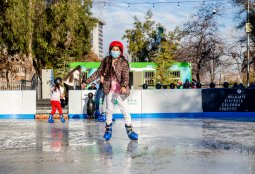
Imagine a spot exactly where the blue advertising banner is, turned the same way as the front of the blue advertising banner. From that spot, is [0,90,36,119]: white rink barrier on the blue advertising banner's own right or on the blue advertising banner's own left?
on the blue advertising banner's own right

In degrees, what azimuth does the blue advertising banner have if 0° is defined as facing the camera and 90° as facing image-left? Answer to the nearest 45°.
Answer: approximately 0°

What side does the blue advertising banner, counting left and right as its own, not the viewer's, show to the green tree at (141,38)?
back

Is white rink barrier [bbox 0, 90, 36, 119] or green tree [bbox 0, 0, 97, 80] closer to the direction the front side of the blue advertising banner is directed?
the white rink barrier

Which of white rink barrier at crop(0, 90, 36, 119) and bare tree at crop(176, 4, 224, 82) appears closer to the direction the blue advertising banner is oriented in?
the white rink barrier

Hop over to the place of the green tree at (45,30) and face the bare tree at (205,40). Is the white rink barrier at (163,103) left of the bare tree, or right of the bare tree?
right

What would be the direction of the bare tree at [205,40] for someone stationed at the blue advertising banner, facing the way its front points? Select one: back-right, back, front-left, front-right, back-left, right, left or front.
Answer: back

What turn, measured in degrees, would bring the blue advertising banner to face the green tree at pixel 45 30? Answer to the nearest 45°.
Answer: approximately 135° to its right
